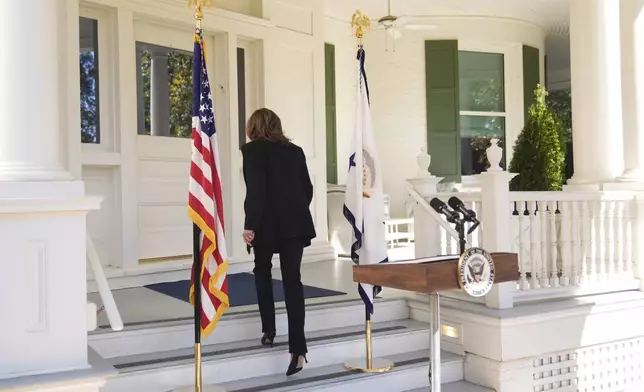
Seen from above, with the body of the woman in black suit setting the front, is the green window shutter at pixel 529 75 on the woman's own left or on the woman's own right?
on the woman's own right

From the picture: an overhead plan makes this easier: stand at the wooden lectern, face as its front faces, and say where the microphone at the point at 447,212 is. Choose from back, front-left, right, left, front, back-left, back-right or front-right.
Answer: back-left

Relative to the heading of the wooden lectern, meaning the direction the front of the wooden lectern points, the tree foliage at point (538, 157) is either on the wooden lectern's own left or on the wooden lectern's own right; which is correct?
on the wooden lectern's own left

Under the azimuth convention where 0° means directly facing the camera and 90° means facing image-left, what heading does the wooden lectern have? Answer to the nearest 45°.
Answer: approximately 315°

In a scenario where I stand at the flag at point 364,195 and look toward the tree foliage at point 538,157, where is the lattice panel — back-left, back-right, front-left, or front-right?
front-right

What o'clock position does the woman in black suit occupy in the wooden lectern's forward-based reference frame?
The woman in black suit is roughly at 6 o'clock from the wooden lectern.

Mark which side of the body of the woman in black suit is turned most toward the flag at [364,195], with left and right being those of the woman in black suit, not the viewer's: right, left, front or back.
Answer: right

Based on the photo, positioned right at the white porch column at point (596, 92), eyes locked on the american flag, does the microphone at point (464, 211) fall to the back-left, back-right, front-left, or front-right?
front-left

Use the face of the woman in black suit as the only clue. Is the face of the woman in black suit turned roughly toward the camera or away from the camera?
away from the camera

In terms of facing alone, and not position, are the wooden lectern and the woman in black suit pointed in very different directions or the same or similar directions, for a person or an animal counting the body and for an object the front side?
very different directions

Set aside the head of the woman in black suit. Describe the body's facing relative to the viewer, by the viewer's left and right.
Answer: facing away from the viewer and to the left of the viewer
